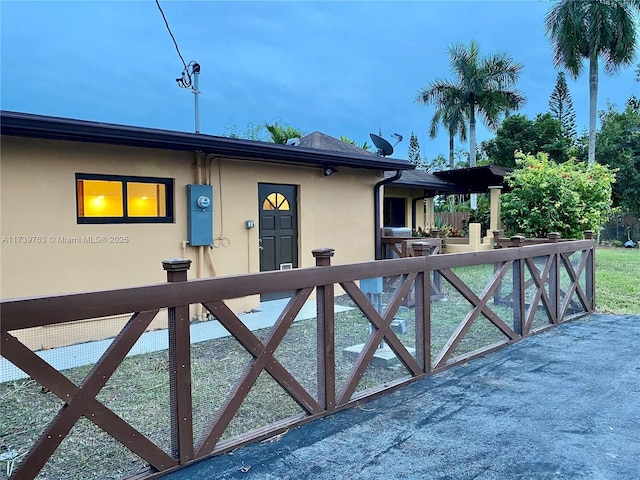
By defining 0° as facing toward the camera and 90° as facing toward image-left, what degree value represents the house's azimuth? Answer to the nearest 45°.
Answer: approximately 315°

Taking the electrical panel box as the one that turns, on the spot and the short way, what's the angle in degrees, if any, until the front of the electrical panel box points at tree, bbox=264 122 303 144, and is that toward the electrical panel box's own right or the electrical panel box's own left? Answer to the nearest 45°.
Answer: approximately 135° to the electrical panel box's own left

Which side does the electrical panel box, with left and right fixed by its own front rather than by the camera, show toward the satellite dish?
left

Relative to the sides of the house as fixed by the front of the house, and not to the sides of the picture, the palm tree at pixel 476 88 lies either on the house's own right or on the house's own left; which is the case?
on the house's own left

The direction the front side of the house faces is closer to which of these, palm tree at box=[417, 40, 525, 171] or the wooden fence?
the wooden fence

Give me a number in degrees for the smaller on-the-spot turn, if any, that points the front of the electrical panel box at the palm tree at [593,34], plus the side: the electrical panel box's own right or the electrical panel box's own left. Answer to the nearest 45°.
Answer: approximately 90° to the electrical panel box's own left

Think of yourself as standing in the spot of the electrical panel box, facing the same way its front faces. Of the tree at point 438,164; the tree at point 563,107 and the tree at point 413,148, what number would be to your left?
3

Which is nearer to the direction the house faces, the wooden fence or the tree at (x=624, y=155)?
the wooden fence

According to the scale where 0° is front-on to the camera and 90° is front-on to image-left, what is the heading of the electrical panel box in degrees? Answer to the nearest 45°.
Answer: approximately 315°

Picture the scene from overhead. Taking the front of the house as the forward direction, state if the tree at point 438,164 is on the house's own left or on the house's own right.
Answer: on the house's own left

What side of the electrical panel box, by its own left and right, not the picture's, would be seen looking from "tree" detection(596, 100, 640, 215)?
left
